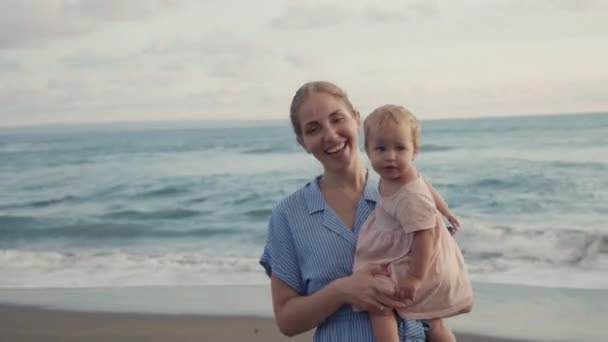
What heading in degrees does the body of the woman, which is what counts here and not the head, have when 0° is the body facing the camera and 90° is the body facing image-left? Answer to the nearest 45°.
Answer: approximately 315°
